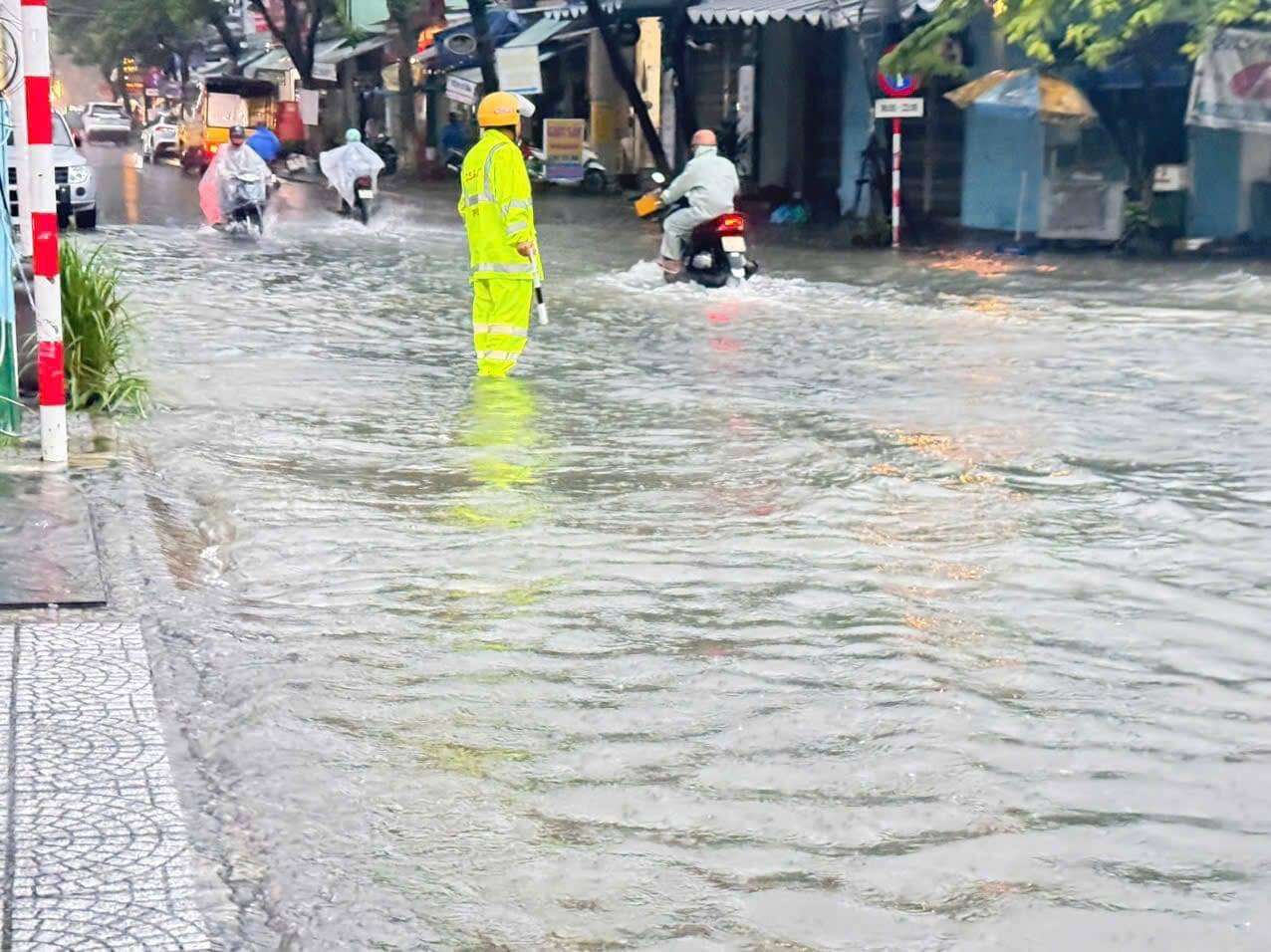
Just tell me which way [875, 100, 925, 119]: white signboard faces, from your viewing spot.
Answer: facing the viewer

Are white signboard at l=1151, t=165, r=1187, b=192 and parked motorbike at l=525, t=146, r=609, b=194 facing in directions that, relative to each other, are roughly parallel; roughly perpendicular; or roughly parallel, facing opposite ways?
roughly perpendicular

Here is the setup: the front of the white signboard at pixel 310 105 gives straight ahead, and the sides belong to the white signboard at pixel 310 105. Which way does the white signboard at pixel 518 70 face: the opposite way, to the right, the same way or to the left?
the same way

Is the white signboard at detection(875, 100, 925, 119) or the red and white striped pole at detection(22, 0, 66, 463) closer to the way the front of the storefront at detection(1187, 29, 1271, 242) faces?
the red and white striped pole

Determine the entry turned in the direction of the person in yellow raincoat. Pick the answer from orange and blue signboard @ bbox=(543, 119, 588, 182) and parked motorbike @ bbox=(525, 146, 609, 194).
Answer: the orange and blue signboard

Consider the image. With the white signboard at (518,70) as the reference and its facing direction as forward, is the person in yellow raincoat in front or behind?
in front

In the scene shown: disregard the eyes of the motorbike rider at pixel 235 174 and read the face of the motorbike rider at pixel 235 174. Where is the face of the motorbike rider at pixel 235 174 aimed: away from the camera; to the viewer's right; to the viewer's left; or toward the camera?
toward the camera

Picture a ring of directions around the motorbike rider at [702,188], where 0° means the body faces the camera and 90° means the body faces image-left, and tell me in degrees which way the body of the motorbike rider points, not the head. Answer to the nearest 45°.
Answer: approximately 135°

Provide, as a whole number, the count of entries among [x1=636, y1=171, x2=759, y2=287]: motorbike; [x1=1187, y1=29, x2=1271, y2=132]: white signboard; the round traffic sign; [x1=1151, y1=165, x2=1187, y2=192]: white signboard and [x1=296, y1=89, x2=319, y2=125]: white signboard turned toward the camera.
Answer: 4

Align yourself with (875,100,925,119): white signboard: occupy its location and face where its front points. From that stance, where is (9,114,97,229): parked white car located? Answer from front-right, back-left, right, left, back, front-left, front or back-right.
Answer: right

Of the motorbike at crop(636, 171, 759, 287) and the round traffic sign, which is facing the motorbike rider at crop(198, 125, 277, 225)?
the motorbike

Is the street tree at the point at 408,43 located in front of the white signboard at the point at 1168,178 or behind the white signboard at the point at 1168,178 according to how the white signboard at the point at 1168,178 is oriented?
behind

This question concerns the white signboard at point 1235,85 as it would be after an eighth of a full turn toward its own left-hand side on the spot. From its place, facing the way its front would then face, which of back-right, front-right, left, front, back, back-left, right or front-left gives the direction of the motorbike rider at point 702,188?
right

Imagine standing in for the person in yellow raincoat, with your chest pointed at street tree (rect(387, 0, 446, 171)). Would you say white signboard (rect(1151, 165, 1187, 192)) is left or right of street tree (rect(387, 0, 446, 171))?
right

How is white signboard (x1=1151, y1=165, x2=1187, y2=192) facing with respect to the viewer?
toward the camera
